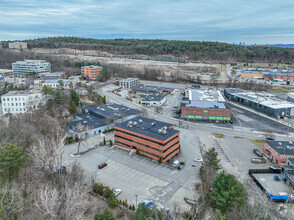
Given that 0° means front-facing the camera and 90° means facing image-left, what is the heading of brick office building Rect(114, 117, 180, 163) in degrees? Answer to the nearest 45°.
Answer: approximately 45°

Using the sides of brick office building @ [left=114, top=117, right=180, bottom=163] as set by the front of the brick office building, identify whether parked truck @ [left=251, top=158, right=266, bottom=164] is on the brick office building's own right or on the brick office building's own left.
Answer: on the brick office building's own left

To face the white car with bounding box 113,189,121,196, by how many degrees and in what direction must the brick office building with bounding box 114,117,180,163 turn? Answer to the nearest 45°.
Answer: approximately 45° to its left

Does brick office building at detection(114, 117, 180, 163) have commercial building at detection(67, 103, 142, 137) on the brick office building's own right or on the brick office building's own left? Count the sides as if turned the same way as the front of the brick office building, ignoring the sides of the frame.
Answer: on the brick office building's own right

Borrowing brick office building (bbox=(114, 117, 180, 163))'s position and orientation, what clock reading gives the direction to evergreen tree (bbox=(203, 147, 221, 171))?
The evergreen tree is roughly at 9 o'clock from the brick office building.

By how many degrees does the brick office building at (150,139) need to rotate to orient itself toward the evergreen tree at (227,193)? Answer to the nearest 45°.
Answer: approximately 90° to its left

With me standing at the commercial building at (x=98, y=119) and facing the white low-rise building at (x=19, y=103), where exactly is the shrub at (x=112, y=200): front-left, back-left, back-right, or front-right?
back-left

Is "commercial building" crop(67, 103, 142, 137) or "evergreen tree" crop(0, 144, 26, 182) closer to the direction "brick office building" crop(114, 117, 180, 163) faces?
the evergreen tree

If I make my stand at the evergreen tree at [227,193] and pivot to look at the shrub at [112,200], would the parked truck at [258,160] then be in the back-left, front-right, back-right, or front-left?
back-right

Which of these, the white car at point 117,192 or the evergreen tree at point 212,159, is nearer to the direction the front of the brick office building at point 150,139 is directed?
the white car

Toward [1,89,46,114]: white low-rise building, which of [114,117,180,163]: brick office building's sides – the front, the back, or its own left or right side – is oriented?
right

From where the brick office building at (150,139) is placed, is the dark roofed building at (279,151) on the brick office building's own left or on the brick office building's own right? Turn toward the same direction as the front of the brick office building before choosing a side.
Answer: on the brick office building's own left
